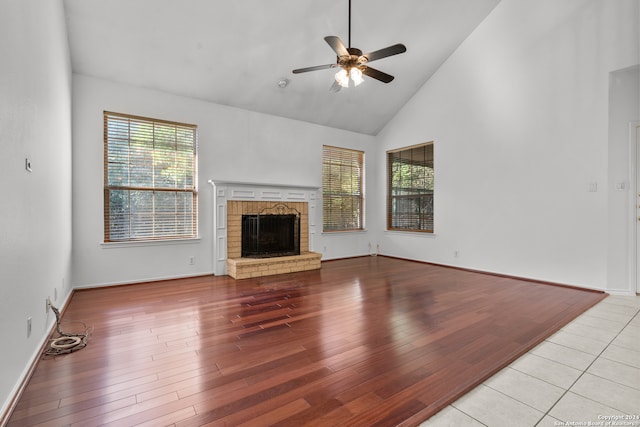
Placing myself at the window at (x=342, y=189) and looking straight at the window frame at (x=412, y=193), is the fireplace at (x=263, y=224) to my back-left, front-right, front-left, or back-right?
back-right

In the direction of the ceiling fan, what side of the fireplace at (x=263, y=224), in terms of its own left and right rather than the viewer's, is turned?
front

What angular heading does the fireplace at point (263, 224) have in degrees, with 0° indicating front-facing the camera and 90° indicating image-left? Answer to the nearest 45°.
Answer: approximately 315°

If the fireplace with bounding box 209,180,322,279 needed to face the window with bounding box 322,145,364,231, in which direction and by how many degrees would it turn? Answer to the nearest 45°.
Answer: approximately 90° to its left

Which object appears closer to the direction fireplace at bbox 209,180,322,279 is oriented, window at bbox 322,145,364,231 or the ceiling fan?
the ceiling fan

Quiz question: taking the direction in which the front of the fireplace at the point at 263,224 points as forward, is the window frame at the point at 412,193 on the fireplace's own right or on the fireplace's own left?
on the fireplace's own left

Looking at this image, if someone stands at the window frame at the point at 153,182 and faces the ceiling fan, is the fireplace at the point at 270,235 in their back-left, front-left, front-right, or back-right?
front-left

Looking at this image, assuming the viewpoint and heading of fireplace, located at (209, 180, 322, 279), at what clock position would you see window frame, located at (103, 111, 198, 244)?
The window frame is roughly at 4 o'clock from the fireplace.
